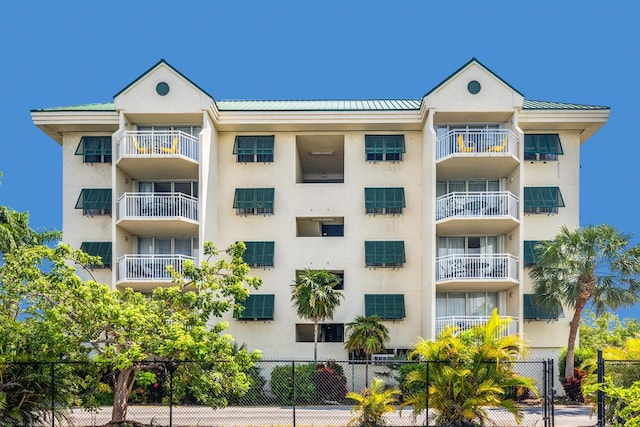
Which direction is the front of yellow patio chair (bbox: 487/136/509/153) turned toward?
to the viewer's left

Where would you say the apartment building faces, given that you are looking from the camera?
facing the viewer

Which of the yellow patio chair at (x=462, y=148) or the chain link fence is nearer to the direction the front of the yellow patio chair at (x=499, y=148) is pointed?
the yellow patio chair

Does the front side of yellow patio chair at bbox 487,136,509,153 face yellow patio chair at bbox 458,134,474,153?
yes

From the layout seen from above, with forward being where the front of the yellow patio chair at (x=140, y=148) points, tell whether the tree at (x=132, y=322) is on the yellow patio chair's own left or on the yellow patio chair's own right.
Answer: on the yellow patio chair's own right

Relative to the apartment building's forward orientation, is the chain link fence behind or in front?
in front

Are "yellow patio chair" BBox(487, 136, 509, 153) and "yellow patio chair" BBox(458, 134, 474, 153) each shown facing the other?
yes

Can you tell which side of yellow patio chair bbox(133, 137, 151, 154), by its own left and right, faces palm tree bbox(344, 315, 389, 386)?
front

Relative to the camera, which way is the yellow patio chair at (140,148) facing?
to the viewer's right

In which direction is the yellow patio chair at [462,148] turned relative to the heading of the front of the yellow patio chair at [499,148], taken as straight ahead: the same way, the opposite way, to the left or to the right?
the opposite way

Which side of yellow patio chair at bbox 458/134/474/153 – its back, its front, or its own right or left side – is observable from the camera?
right

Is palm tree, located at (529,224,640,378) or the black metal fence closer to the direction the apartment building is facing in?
the black metal fence
